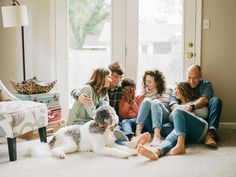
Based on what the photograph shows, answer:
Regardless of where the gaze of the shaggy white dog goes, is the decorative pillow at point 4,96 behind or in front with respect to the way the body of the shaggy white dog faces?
behind

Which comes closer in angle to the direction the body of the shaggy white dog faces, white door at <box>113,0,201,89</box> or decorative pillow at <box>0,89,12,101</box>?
the white door

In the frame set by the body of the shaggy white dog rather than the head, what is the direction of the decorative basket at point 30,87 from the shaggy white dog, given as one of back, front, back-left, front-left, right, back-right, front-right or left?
back-left

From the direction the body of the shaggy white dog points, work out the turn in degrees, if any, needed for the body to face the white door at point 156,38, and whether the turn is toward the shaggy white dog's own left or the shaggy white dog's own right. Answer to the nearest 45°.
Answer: approximately 45° to the shaggy white dog's own left

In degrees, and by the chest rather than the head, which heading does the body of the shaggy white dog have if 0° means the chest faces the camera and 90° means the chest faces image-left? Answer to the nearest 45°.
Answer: approximately 270°

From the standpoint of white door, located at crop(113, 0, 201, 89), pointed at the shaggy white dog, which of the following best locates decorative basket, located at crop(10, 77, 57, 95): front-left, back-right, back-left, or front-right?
front-right

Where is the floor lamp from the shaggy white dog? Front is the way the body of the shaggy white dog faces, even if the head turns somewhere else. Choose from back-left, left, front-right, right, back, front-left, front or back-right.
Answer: back-left

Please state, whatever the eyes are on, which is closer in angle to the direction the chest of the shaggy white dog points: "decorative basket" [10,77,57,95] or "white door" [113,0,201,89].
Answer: the white door

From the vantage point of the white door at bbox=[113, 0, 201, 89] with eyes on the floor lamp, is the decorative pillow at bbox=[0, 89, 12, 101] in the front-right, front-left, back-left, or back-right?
front-left
